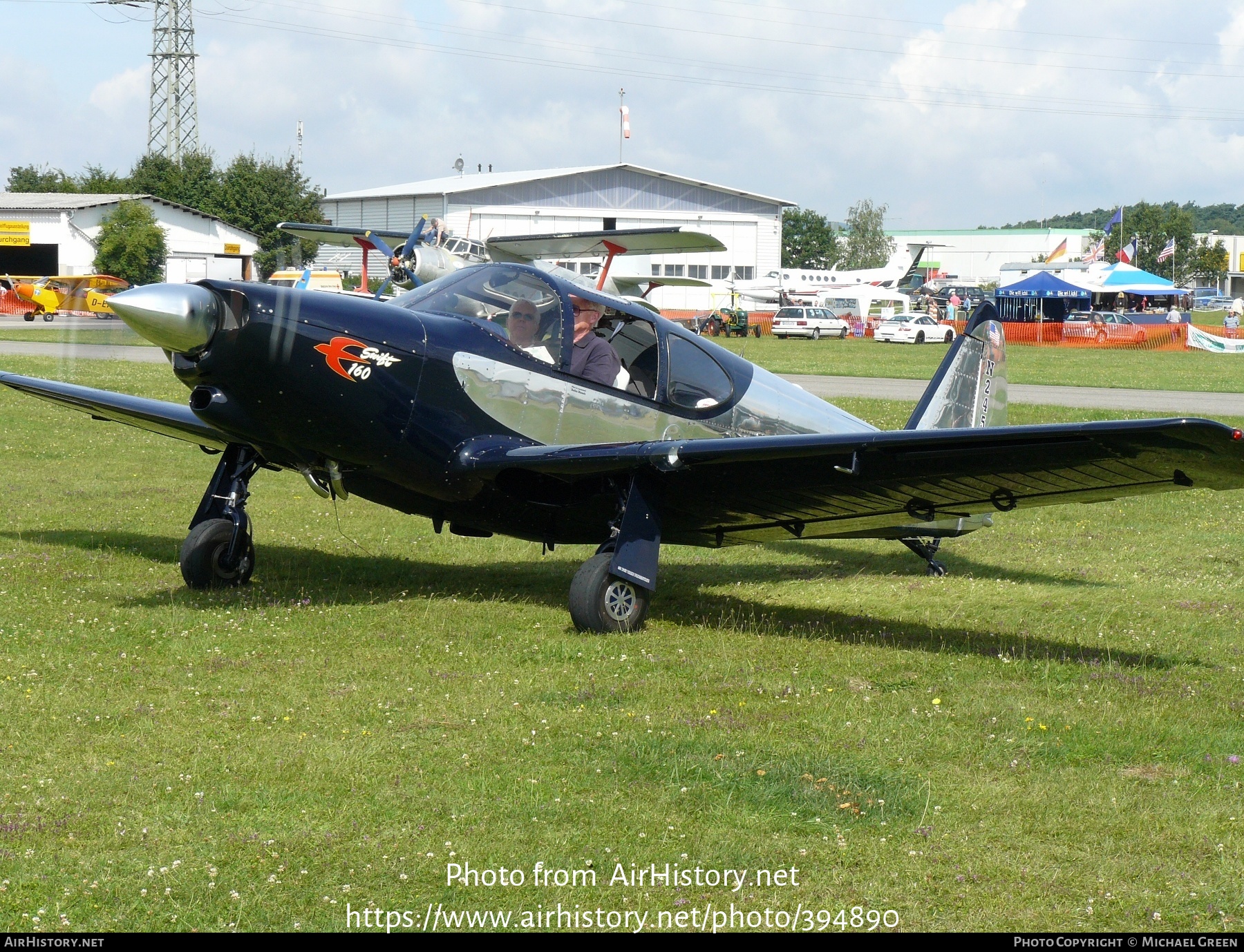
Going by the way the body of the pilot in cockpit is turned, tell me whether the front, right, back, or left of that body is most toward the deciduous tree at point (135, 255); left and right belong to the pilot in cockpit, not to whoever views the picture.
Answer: right

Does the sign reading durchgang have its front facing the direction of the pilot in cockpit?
yes

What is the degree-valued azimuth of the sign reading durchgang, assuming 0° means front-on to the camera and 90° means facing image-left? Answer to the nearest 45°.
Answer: approximately 0°

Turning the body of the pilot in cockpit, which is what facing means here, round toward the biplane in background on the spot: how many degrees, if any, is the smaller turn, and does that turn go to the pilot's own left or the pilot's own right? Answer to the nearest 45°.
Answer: approximately 135° to the pilot's own right

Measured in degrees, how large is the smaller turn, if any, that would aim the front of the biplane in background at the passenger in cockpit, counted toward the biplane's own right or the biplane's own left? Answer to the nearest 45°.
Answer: approximately 45° to the biplane's own left

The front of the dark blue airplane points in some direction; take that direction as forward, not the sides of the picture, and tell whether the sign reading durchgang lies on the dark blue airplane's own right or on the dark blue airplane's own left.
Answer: on the dark blue airplane's own right

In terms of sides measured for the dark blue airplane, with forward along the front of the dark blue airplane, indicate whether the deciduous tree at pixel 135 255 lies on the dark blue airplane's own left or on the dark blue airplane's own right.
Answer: on the dark blue airplane's own right

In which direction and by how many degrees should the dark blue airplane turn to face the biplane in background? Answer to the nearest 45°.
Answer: approximately 135° to its right

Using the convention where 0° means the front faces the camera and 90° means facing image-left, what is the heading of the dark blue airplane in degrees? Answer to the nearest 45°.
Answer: approximately 45°

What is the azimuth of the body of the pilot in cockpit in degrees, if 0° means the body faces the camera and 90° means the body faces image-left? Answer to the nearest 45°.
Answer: approximately 45°
